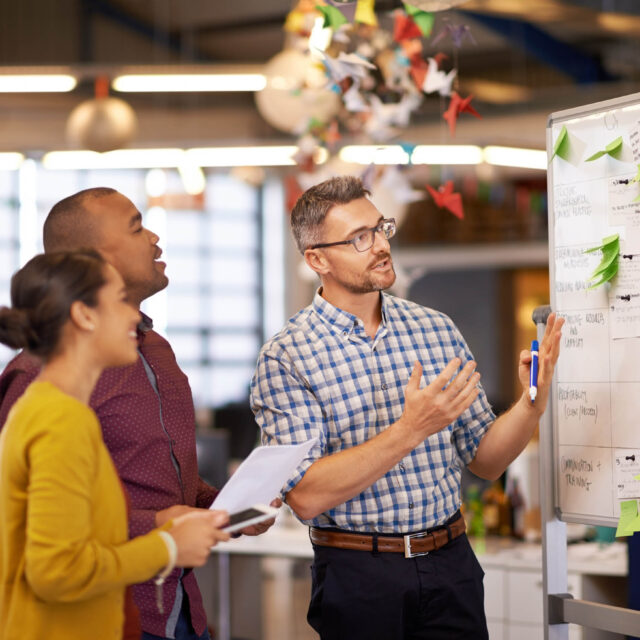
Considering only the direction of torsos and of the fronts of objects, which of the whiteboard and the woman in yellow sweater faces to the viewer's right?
the woman in yellow sweater

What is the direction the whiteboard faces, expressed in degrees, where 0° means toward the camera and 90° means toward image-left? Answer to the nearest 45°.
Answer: approximately 45°

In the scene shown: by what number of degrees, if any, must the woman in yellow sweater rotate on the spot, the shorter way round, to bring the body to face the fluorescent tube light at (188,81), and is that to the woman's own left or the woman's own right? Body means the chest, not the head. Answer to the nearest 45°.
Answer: approximately 90° to the woman's own left

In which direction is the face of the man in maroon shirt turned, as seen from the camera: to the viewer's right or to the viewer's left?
to the viewer's right

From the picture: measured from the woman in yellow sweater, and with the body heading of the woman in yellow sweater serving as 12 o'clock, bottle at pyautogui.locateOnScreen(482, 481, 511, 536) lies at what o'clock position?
The bottle is roughly at 10 o'clock from the woman in yellow sweater.

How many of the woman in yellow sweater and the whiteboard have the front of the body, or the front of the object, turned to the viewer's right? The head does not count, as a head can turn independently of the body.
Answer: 1

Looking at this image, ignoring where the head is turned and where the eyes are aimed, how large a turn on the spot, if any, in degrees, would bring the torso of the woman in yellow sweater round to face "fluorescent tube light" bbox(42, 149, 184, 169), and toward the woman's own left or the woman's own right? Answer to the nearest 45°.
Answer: approximately 90° to the woman's own left

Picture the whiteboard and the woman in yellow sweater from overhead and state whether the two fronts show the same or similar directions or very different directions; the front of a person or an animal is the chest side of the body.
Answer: very different directions

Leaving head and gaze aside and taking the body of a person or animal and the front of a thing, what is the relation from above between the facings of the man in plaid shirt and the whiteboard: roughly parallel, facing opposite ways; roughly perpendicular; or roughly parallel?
roughly perpendicular

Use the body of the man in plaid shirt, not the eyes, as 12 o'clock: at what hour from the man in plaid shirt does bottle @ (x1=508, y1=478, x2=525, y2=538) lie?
The bottle is roughly at 8 o'clock from the man in plaid shirt.

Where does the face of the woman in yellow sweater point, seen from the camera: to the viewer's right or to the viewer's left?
to the viewer's right

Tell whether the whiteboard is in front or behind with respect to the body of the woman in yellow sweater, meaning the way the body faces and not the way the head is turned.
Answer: in front

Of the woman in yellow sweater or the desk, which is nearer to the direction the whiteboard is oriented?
the woman in yellow sweater

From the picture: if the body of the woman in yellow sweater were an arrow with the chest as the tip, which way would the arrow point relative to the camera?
to the viewer's right

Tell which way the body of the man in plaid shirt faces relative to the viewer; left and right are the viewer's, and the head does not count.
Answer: facing the viewer and to the right of the viewer
